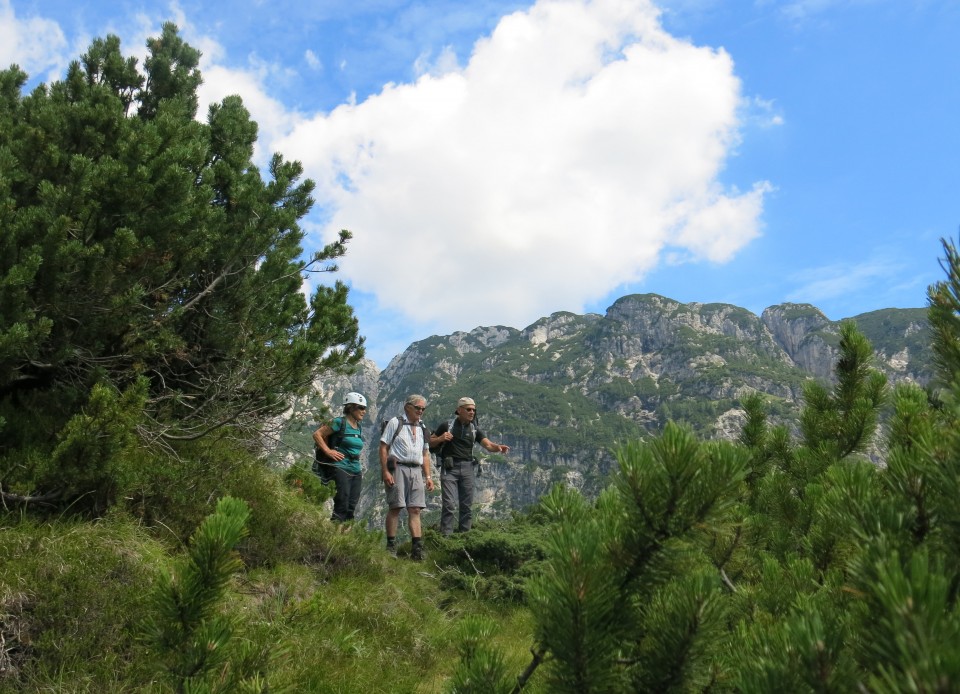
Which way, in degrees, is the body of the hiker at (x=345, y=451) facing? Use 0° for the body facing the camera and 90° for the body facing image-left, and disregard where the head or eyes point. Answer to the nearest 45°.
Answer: approximately 315°

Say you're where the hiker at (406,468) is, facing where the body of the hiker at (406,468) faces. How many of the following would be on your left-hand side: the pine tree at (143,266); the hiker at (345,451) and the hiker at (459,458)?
1

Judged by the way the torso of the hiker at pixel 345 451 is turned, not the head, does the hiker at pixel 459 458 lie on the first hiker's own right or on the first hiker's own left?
on the first hiker's own left

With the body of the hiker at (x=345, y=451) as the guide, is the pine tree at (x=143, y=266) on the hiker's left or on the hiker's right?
on the hiker's right

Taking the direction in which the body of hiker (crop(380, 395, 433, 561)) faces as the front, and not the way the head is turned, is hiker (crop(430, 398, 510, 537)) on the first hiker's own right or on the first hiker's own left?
on the first hiker's own left

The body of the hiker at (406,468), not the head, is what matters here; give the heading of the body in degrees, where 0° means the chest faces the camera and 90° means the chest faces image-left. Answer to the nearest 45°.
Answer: approximately 315°

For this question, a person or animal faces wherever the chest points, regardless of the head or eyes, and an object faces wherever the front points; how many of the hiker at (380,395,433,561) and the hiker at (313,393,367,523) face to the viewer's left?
0

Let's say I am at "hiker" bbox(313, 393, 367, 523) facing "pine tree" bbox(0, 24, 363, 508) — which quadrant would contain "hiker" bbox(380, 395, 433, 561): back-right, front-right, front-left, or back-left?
back-left

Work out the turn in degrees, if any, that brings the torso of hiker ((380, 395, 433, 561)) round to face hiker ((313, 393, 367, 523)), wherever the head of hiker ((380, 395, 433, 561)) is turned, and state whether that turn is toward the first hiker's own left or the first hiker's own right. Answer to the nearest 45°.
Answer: approximately 135° to the first hiker's own right
